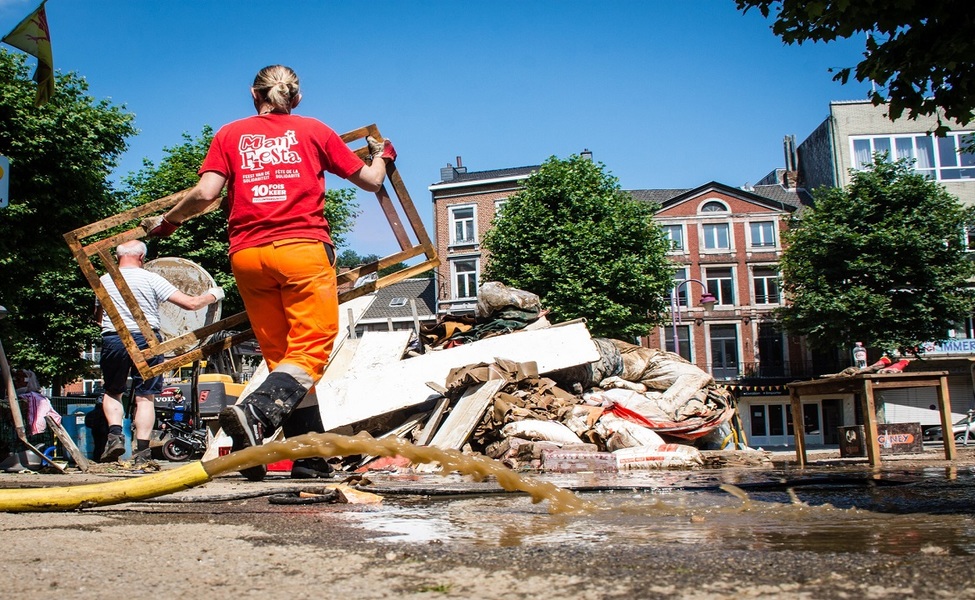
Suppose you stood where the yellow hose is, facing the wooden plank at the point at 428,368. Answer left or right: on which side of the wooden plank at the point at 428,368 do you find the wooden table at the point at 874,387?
right

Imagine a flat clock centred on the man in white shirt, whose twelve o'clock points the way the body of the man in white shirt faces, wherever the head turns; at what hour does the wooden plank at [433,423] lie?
The wooden plank is roughly at 1 o'clock from the man in white shirt.

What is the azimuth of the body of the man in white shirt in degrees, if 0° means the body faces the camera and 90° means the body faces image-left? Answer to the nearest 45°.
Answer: approximately 225°

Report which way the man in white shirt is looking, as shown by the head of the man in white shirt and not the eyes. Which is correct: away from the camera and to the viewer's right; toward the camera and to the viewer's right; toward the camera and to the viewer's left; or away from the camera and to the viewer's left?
away from the camera and to the viewer's right
